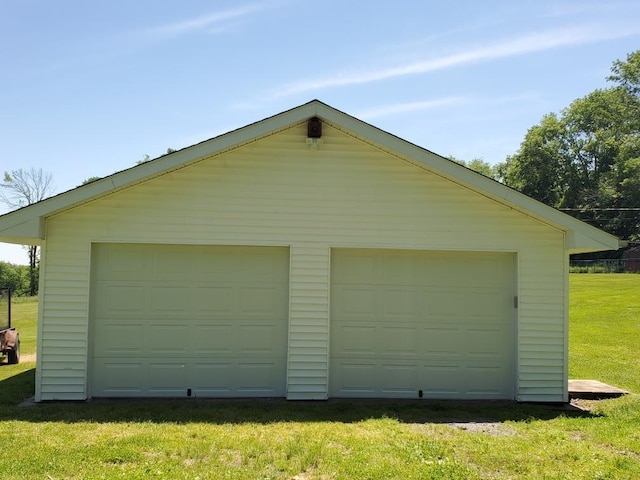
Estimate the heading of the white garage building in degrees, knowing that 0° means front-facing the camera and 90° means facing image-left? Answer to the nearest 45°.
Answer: approximately 0°

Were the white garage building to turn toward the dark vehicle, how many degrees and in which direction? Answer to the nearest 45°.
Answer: approximately 135° to its right
